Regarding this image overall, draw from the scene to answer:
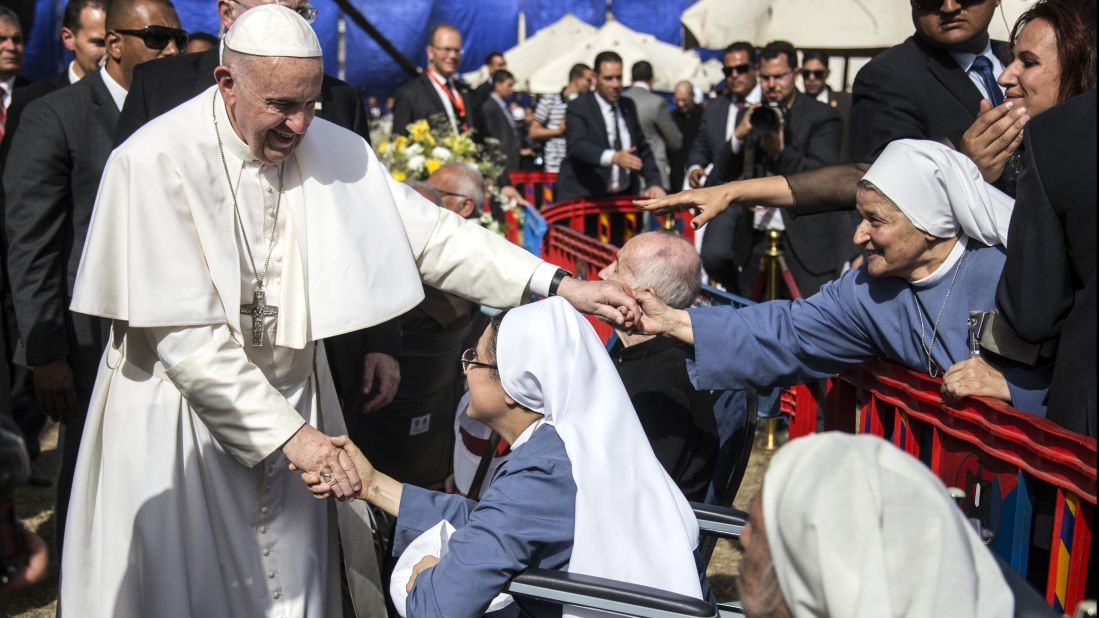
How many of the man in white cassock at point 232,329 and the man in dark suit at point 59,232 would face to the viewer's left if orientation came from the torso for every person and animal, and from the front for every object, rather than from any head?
0

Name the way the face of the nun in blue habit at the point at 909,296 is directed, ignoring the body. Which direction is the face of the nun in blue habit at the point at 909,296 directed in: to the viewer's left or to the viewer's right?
to the viewer's left

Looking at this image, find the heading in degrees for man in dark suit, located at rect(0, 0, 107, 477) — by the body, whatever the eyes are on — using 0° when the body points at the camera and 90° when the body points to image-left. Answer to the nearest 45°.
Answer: approximately 315°

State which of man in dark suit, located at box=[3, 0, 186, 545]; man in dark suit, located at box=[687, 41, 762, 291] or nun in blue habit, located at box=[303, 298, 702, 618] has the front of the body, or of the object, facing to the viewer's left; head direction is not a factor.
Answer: the nun in blue habit

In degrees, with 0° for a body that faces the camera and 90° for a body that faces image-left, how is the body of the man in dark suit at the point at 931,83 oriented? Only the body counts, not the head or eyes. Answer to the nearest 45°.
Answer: approximately 315°

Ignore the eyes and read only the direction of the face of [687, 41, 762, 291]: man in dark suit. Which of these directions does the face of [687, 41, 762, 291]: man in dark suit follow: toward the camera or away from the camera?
toward the camera

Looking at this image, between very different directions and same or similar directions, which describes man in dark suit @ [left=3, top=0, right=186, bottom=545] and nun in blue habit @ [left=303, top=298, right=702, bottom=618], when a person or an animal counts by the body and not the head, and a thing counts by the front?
very different directions

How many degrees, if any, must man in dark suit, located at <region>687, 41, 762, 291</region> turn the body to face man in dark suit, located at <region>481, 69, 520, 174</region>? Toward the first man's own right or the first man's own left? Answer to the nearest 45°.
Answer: approximately 135° to the first man's own right

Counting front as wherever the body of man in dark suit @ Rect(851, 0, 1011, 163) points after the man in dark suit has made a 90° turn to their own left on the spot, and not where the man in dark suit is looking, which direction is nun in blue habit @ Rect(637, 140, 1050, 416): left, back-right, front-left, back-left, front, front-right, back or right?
back-right

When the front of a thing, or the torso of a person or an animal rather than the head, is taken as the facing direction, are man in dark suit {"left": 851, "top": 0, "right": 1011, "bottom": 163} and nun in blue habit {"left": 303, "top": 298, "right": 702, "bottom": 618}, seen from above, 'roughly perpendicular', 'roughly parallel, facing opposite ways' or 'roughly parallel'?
roughly perpendicular

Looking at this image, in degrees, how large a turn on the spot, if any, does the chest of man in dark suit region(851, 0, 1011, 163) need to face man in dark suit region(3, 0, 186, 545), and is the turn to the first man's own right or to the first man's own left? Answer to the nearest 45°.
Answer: approximately 135° to the first man's own right

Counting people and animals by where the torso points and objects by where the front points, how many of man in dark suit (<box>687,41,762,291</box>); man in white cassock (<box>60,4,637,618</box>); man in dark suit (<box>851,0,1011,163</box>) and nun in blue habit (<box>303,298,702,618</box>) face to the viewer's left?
1
